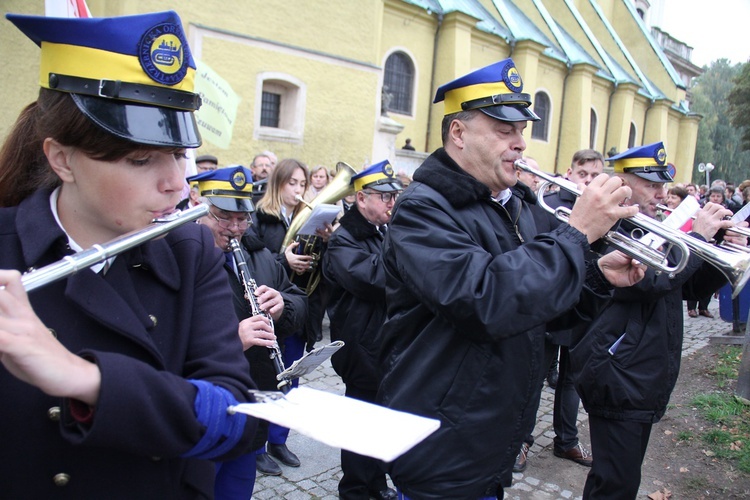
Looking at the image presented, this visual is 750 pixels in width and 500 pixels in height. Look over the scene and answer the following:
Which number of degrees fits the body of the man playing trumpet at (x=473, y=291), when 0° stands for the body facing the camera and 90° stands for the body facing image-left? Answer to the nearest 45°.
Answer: approximately 270°

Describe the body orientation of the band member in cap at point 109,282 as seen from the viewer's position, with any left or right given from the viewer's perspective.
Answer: facing the viewer and to the right of the viewer

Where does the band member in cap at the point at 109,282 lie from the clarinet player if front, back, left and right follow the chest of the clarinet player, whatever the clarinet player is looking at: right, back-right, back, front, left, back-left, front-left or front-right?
front-right

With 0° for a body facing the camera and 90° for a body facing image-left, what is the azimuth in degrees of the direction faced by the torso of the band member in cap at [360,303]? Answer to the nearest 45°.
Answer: approximately 315°

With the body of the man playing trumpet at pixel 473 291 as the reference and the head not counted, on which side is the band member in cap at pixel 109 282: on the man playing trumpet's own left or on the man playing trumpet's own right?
on the man playing trumpet's own right

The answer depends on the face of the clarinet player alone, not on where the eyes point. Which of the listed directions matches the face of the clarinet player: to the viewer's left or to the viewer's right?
to the viewer's right

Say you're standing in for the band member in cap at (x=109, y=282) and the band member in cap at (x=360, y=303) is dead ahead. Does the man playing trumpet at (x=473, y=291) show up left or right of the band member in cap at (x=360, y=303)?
right

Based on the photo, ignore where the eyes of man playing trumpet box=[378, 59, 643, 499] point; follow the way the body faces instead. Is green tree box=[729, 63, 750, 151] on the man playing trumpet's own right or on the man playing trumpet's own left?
on the man playing trumpet's own left

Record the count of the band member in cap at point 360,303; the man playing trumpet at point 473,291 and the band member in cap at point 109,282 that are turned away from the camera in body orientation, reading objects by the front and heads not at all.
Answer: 0

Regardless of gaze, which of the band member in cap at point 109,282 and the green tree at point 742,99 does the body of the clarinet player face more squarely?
the band member in cap
